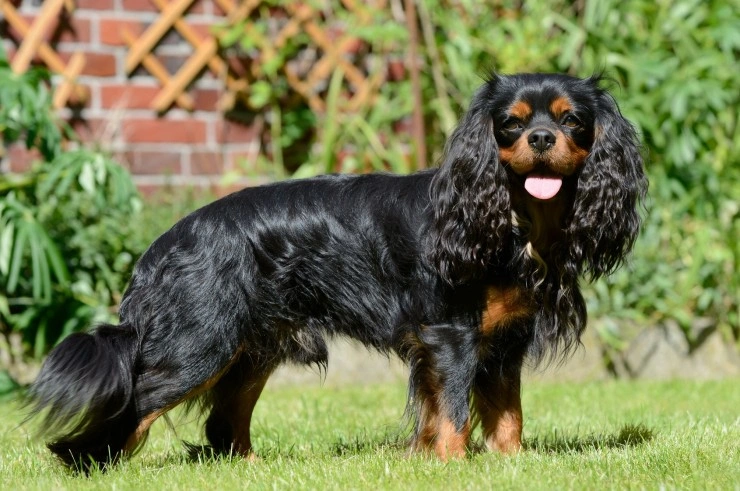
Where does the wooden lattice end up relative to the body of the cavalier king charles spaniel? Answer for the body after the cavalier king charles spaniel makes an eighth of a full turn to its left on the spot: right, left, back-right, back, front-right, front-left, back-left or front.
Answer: left

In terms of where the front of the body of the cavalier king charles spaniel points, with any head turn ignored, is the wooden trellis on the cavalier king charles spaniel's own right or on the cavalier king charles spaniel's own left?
on the cavalier king charles spaniel's own left

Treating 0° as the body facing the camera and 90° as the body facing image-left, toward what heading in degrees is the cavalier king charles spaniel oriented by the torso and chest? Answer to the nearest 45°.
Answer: approximately 270°
